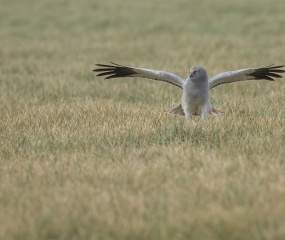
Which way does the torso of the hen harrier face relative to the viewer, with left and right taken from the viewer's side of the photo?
facing the viewer
